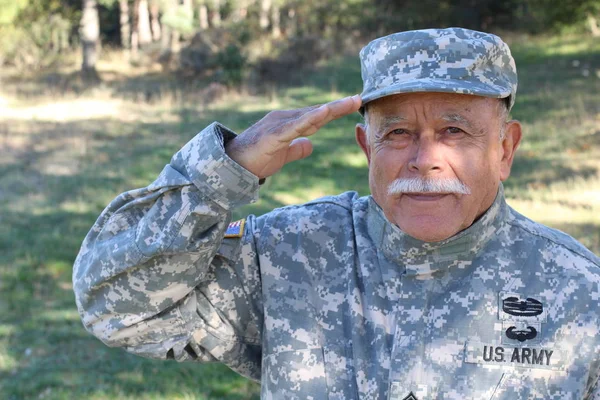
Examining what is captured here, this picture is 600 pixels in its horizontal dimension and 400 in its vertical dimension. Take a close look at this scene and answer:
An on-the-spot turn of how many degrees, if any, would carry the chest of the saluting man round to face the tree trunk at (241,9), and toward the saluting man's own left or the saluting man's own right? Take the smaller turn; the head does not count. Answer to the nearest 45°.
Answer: approximately 180°

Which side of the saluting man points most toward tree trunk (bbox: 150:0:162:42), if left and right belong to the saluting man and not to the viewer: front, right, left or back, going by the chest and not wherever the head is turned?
back

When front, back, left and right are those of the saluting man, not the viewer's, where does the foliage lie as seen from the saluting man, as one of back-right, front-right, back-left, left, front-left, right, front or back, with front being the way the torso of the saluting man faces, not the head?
back

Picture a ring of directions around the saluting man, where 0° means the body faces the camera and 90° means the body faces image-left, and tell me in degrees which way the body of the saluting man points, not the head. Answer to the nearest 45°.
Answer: approximately 0°

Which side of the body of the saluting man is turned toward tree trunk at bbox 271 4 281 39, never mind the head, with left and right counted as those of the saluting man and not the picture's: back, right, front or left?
back

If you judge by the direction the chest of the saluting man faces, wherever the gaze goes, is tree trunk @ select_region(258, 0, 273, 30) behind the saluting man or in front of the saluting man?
behind

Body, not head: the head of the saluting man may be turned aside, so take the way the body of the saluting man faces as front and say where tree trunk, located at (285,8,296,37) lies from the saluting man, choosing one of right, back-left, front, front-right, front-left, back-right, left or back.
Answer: back
